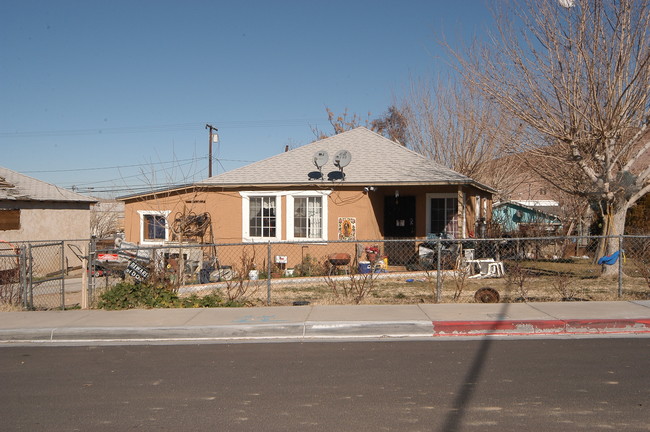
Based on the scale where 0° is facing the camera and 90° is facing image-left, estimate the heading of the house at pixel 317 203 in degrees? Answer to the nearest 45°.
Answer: approximately 0°

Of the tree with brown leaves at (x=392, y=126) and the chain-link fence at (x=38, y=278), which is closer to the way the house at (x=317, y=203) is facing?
the chain-link fence

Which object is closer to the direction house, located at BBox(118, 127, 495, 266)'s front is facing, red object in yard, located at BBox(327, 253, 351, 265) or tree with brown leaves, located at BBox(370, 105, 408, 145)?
the red object in yard

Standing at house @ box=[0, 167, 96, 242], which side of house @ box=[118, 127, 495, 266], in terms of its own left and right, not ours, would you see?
right

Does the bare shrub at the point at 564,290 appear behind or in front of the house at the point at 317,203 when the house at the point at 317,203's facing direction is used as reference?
in front

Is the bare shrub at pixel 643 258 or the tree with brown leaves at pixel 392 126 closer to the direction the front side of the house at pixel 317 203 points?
the bare shrub

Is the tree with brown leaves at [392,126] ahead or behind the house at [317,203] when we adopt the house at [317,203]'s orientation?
behind

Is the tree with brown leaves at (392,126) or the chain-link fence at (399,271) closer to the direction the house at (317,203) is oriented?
the chain-link fence

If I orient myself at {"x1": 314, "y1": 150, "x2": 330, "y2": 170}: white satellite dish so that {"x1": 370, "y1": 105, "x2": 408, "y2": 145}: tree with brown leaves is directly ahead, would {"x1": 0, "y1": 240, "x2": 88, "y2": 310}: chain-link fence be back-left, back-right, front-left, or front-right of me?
back-left

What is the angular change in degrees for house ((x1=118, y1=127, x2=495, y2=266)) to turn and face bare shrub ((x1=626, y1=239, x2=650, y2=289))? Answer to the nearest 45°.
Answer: approximately 45° to its left

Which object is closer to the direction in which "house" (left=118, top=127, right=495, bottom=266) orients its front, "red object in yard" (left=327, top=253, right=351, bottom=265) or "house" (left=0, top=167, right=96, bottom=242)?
the red object in yard

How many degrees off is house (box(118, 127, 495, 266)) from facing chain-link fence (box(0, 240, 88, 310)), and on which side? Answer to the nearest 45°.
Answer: approximately 45° to its right

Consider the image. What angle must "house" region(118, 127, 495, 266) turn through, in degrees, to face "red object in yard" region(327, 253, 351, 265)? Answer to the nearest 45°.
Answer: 0° — it already faces it
